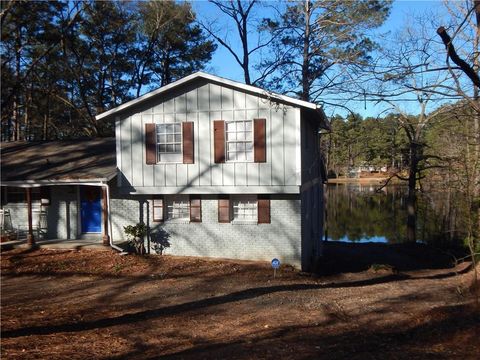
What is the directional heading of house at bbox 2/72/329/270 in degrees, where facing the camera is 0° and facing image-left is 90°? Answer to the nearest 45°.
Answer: approximately 0°
